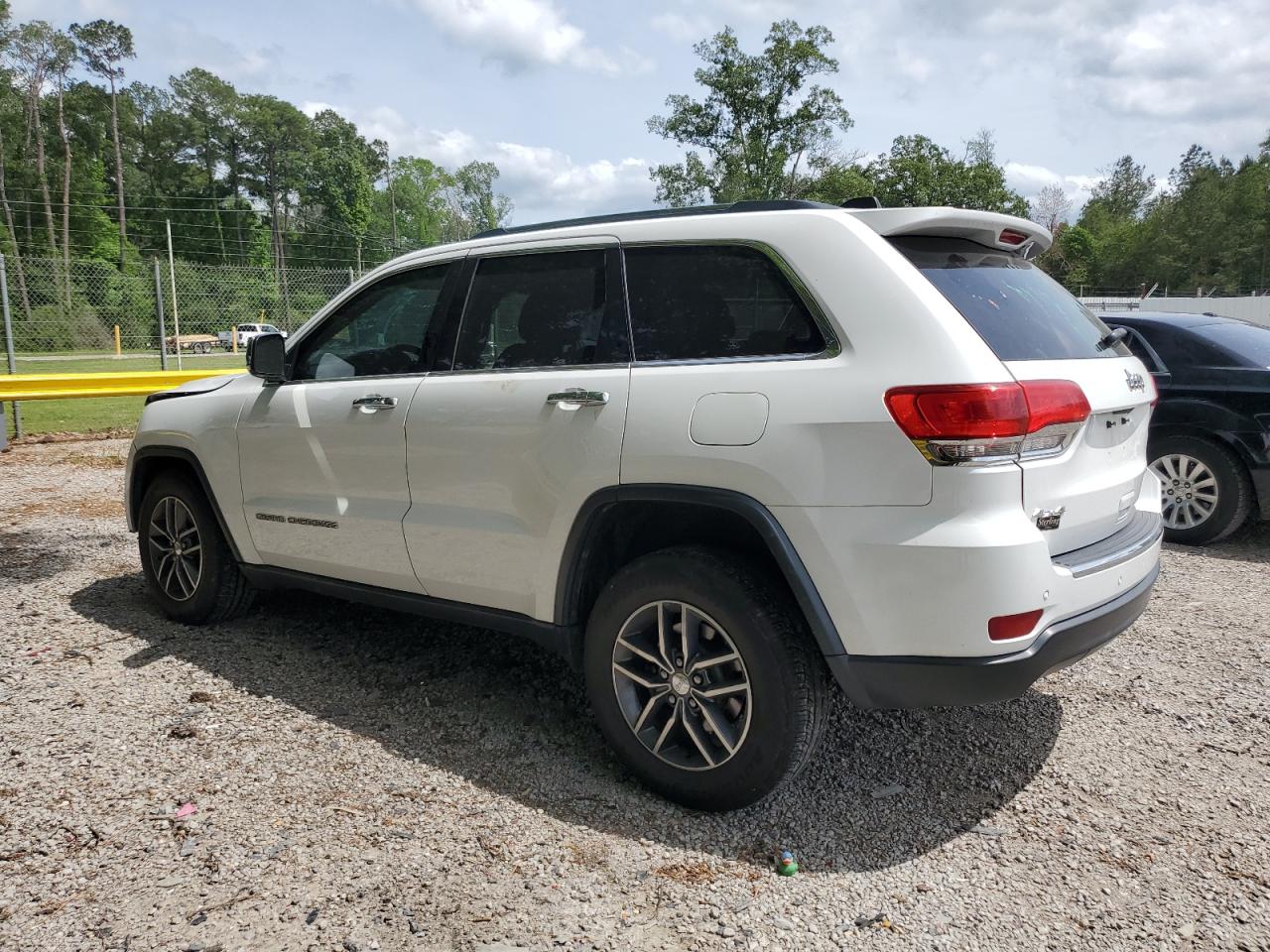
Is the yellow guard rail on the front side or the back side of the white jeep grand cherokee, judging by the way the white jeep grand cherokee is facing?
on the front side

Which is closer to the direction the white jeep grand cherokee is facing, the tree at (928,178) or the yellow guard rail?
the yellow guard rail

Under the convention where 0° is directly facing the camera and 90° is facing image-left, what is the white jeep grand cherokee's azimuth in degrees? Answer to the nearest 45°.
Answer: approximately 135°

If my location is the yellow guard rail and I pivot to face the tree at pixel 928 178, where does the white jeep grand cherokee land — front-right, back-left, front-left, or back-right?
back-right

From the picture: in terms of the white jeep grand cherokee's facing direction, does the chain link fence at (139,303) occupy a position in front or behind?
in front
